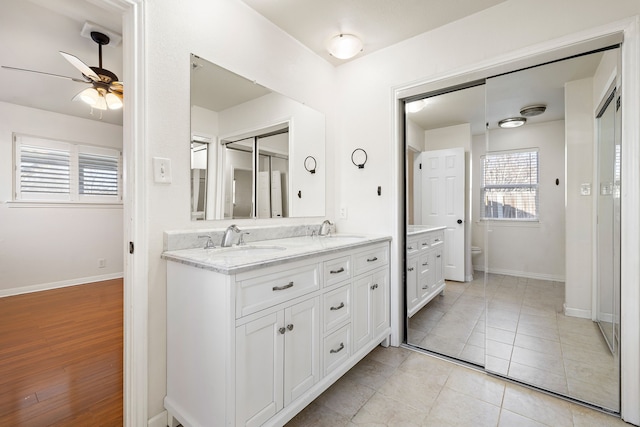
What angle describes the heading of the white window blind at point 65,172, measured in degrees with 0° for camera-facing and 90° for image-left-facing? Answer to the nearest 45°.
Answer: approximately 315°

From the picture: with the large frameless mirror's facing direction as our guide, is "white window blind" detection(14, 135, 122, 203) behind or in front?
behind

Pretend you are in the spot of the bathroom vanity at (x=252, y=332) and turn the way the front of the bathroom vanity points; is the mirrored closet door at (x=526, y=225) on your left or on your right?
on your left

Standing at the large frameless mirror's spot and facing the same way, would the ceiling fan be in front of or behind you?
behind

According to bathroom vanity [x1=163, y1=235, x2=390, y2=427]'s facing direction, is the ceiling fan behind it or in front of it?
behind

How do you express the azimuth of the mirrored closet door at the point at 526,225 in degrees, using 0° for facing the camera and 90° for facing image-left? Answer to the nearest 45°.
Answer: approximately 45°
